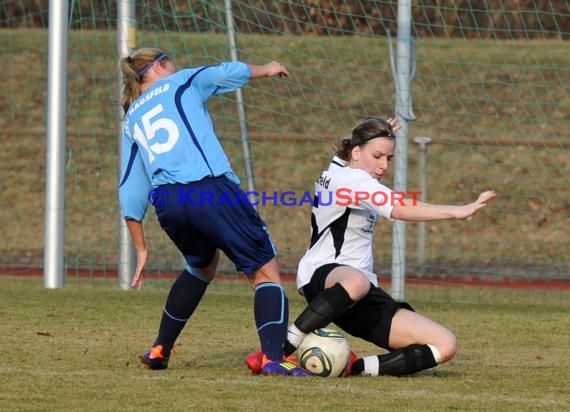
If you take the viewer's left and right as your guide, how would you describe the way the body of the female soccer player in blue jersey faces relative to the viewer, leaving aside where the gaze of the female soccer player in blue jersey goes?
facing away from the viewer and to the right of the viewer

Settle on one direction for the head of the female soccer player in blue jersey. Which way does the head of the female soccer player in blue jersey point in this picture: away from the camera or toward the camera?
away from the camera
